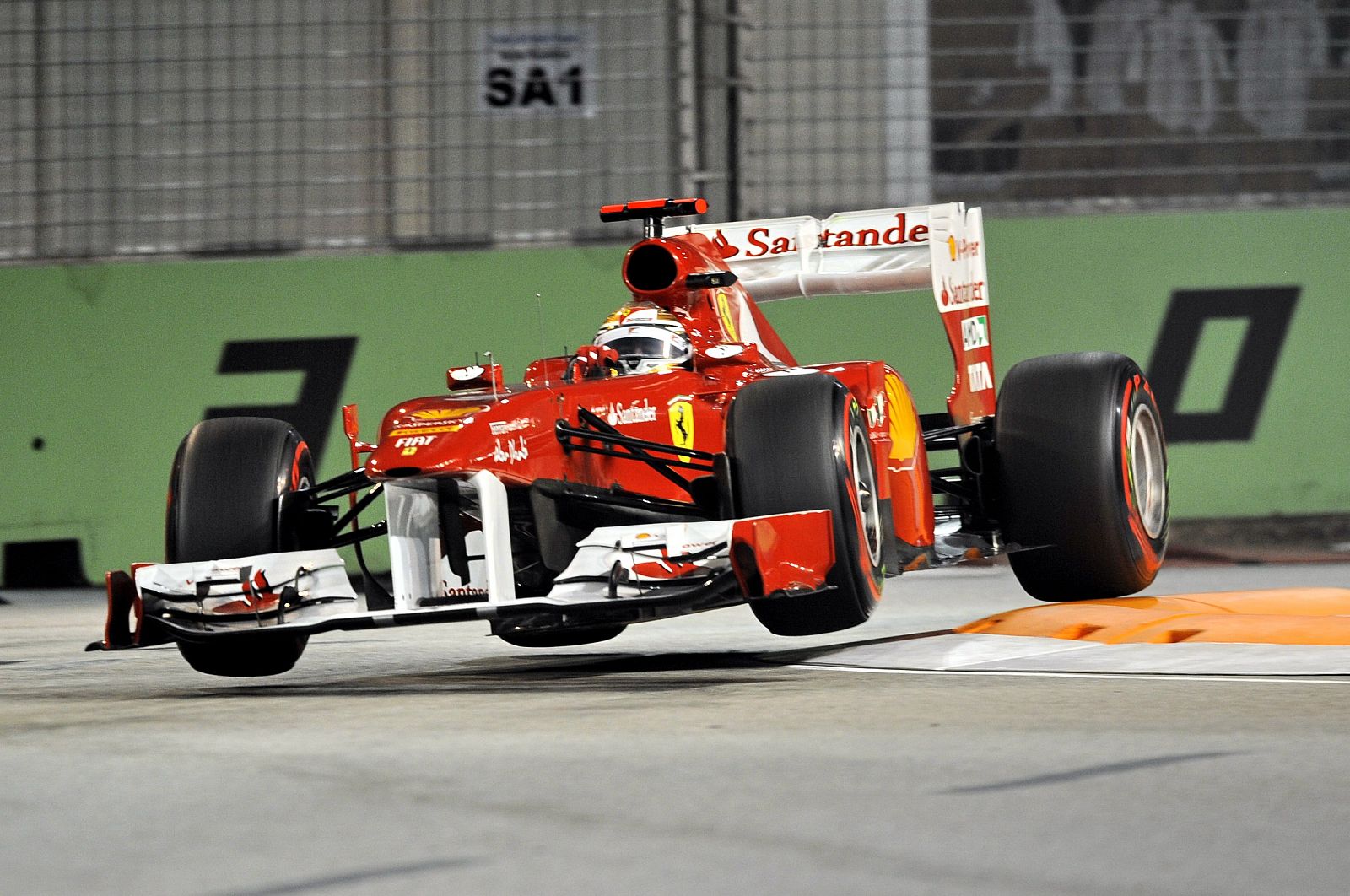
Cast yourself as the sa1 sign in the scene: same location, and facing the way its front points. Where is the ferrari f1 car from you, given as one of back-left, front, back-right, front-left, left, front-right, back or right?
front

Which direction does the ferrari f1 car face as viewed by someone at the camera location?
facing the viewer and to the left of the viewer

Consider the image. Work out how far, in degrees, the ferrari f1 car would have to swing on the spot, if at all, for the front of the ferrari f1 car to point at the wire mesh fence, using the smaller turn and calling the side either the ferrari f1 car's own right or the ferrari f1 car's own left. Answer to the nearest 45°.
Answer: approximately 135° to the ferrari f1 car's own right

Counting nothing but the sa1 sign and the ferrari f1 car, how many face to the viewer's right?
0

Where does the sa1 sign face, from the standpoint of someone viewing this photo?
facing the viewer

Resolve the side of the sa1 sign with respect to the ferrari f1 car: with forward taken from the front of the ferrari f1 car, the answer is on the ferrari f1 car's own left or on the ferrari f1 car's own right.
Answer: on the ferrari f1 car's own right
